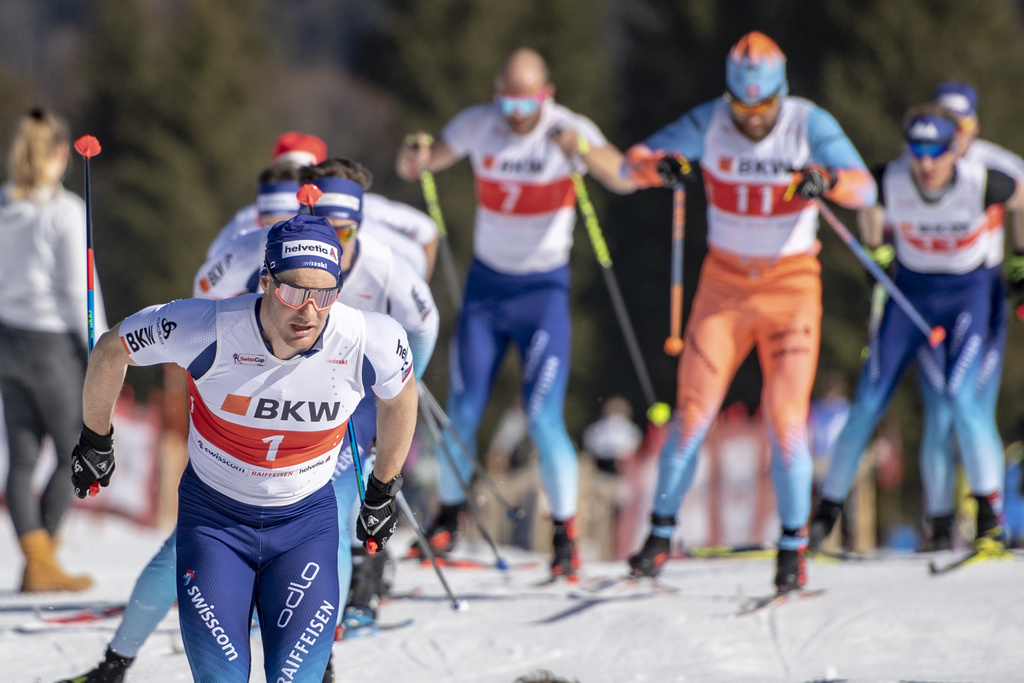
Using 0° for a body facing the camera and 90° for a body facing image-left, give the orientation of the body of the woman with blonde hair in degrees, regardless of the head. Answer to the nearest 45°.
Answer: approximately 225°

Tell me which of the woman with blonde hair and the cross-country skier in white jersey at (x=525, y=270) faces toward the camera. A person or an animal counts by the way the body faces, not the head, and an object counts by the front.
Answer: the cross-country skier in white jersey

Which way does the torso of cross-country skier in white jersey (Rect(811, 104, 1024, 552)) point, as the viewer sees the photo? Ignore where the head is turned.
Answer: toward the camera

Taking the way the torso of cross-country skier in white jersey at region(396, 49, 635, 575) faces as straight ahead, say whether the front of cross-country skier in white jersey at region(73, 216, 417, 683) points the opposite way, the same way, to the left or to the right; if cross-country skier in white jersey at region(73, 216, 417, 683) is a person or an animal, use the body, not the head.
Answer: the same way

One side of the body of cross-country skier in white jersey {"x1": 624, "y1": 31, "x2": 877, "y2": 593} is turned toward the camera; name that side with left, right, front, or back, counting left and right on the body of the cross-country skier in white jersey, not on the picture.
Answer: front

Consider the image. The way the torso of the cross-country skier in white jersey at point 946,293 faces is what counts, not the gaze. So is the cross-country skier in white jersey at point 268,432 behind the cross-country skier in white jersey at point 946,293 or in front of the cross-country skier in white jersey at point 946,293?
in front

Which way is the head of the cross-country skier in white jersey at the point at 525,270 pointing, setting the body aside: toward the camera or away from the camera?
toward the camera

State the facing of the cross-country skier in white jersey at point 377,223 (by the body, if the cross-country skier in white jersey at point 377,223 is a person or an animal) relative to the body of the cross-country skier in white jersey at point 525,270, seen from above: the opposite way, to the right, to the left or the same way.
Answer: the same way

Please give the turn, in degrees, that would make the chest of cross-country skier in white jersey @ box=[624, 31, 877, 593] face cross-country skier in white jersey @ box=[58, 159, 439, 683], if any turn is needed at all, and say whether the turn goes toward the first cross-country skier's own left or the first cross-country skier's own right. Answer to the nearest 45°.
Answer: approximately 45° to the first cross-country skier's own right

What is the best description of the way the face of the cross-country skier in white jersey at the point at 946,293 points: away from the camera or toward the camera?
toward the camera

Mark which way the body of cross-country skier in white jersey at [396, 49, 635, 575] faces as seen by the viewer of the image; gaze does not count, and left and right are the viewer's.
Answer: facing the viewer

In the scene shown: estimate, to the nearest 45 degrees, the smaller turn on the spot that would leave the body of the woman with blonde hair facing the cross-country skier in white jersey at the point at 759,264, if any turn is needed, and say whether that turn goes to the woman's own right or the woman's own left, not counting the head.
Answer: approximately 90° to the woman's own right

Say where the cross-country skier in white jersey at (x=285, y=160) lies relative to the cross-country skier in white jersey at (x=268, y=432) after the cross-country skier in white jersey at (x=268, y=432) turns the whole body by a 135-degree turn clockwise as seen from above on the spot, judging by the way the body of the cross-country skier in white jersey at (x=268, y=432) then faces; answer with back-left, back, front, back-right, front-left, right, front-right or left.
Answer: front-right

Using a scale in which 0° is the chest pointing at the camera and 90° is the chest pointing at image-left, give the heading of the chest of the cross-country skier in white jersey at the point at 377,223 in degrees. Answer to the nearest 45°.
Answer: approximately 0°
